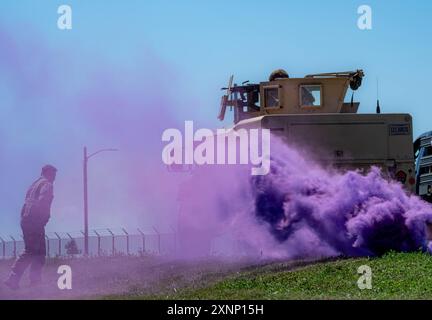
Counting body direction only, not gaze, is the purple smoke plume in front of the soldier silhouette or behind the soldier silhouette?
in front

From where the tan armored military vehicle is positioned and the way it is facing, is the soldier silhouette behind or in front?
in front

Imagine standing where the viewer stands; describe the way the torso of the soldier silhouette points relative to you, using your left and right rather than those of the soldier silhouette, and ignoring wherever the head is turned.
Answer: facing to the right of the viewer

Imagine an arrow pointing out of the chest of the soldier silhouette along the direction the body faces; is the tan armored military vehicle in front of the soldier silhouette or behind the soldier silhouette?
in front

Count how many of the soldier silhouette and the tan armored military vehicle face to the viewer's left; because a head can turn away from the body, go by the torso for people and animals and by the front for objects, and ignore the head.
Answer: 1

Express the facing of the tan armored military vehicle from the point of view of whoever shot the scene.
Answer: facing to the left of the viewer
